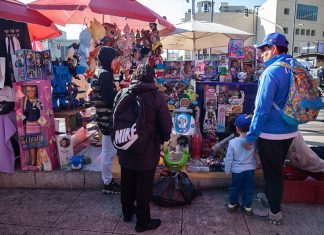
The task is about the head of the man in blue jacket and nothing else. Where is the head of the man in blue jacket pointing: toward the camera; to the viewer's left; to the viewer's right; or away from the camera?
to the viewer's left

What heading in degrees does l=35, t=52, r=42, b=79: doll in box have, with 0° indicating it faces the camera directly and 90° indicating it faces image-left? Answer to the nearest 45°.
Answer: approximately 0°

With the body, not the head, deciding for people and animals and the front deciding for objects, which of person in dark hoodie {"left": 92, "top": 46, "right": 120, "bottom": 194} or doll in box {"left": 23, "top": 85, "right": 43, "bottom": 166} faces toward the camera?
the doll in box

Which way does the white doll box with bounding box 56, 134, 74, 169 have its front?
toward the camera

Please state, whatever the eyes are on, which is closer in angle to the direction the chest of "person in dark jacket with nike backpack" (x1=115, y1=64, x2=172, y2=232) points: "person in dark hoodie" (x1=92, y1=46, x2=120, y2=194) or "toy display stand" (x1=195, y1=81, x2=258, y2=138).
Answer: the toy display stand

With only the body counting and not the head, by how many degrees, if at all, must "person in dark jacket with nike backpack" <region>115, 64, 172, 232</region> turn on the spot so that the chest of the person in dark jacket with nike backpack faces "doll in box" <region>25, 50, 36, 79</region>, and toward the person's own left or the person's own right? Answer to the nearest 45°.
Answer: approximately 90° to the person's own left

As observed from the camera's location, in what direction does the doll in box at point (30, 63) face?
facing the viewer

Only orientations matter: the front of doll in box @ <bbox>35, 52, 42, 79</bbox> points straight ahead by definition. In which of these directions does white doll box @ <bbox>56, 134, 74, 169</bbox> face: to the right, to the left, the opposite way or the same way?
the same way

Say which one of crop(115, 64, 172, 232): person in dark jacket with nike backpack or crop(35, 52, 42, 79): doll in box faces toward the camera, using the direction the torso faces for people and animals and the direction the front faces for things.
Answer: the doll in box

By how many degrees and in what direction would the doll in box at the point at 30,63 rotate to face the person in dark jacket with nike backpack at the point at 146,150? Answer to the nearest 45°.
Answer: approximately 45° to its left

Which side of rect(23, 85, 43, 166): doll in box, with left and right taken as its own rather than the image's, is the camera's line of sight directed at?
front

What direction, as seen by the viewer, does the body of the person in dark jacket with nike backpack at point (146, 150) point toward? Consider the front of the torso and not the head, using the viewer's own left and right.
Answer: facing away from the viewer and to the right of the viewer

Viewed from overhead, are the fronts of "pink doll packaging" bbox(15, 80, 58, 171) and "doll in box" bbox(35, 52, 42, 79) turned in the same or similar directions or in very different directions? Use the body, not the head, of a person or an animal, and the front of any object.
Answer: same or similar directions
